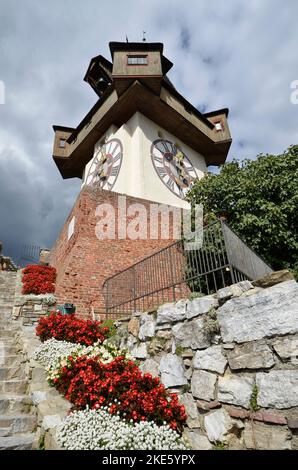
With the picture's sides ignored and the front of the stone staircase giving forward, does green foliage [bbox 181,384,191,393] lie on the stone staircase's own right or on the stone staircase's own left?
on the stone staircase's own left

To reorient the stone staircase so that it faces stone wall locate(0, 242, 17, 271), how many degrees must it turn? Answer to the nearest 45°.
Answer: approximately 180°

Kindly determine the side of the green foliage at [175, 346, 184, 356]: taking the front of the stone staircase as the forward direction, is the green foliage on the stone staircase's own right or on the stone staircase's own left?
on the stone staircase's own left

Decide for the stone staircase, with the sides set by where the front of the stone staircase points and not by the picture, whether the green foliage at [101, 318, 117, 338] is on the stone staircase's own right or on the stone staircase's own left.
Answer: on the stone staircase's own left

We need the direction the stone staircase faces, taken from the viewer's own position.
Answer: facing the viewer

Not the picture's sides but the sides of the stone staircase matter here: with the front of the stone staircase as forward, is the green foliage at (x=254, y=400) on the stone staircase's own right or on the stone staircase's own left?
on the stone staircase's own left

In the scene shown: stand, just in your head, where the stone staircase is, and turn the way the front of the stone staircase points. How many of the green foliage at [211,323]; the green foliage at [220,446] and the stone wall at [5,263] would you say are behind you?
1

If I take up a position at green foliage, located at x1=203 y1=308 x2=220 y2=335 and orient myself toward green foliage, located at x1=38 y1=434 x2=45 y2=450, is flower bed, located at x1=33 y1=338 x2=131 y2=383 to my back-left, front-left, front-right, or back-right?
front-right
